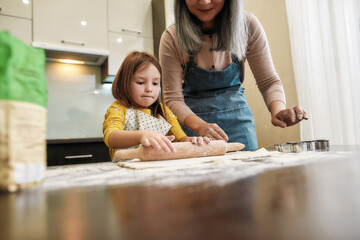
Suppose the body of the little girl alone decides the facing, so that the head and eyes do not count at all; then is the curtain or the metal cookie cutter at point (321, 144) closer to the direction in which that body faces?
the metal cookie cutter

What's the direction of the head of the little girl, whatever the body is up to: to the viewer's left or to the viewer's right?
to the viewer's right

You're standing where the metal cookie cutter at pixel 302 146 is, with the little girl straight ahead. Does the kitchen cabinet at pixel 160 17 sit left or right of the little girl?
right

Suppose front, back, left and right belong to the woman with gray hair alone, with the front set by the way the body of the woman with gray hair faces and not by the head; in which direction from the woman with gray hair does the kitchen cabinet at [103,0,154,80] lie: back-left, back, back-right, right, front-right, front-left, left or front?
back-right

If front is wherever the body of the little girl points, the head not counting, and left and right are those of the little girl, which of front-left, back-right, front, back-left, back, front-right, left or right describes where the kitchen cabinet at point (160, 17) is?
back-left

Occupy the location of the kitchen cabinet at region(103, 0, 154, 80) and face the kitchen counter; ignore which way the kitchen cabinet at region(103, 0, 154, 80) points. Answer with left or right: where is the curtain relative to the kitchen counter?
left

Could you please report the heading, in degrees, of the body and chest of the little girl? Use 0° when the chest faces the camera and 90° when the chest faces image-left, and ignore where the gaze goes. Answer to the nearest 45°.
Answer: approximately 315°

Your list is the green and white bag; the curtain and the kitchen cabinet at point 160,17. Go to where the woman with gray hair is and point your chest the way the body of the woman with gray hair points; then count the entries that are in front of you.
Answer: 1
